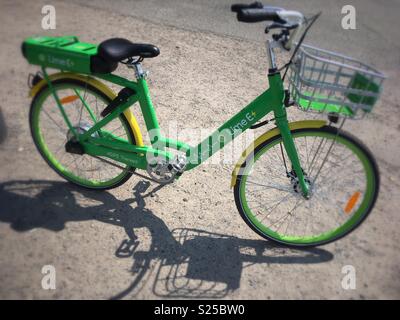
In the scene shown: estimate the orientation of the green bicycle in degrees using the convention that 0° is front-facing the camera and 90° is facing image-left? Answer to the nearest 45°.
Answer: approximately 315°
